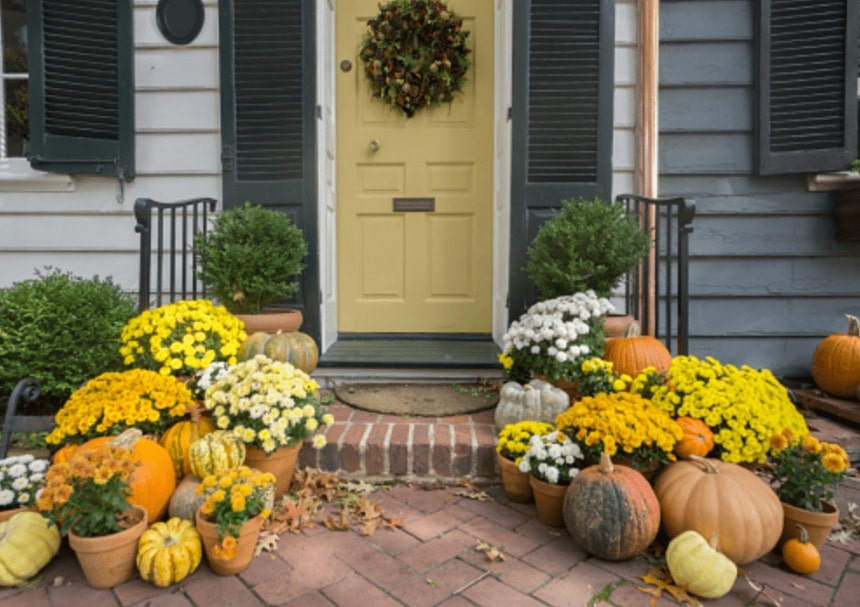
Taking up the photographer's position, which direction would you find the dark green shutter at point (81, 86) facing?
facing the viewer

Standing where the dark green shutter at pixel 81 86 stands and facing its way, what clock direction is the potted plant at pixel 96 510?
The potted plant is roughly at 12 o'clock from the dark green shutter.

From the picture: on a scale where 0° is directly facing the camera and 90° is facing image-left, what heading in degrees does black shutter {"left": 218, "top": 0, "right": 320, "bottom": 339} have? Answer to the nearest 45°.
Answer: approximately 0°

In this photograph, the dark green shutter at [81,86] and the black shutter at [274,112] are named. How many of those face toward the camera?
2

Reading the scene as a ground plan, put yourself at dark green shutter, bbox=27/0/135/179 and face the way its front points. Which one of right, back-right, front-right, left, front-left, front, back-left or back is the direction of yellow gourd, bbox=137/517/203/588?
front

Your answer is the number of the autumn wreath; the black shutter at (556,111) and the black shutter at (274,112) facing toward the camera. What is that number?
3

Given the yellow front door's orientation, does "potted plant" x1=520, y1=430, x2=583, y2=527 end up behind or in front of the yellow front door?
in front

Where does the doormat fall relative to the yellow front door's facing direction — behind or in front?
in front

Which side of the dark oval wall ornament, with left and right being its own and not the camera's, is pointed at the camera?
front

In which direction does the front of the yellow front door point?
toward the camera
